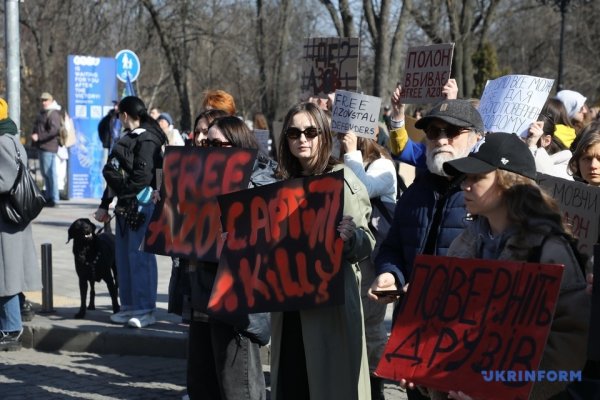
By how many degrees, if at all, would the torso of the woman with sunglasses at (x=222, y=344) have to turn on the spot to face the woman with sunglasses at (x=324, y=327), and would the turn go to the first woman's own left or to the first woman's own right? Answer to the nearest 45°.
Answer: approximately 90° to the first woman's own left

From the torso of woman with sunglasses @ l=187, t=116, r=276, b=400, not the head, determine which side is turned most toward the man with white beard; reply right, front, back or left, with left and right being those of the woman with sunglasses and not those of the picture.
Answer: left

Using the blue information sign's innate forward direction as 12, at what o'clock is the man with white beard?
The man with white beard is roughly at 12 o'clock from the blue information sign.

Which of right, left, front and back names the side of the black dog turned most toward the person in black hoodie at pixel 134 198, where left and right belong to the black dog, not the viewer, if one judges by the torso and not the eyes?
left

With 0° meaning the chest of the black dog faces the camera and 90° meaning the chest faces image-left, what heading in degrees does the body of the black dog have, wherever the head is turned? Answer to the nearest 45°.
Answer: approximately 45°

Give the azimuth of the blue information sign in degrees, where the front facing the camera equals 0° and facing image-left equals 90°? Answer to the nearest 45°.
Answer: approximately 0°
